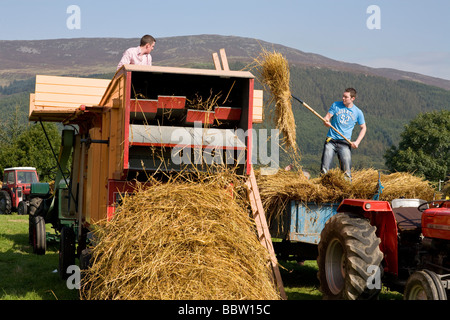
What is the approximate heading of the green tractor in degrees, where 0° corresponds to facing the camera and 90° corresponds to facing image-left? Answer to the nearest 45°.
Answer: approximately 0°
